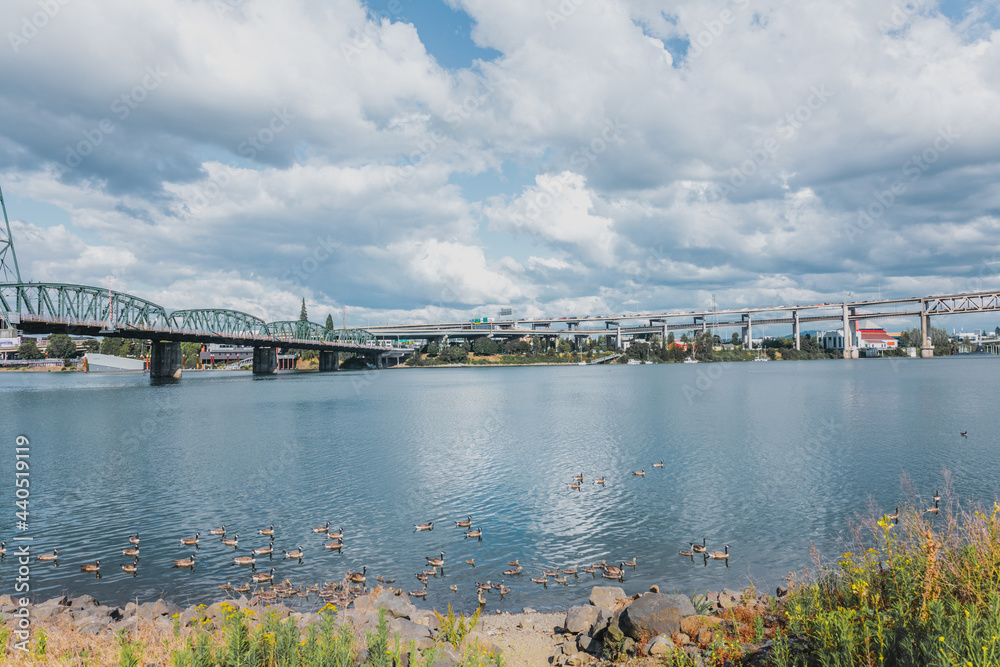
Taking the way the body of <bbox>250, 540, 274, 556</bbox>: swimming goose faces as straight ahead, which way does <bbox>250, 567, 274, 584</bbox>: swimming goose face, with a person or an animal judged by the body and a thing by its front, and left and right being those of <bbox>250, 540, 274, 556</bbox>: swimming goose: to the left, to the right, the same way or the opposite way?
the same way

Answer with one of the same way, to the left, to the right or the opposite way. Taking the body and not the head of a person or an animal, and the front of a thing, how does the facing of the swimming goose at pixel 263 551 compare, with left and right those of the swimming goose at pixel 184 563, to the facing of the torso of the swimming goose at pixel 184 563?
the same way
